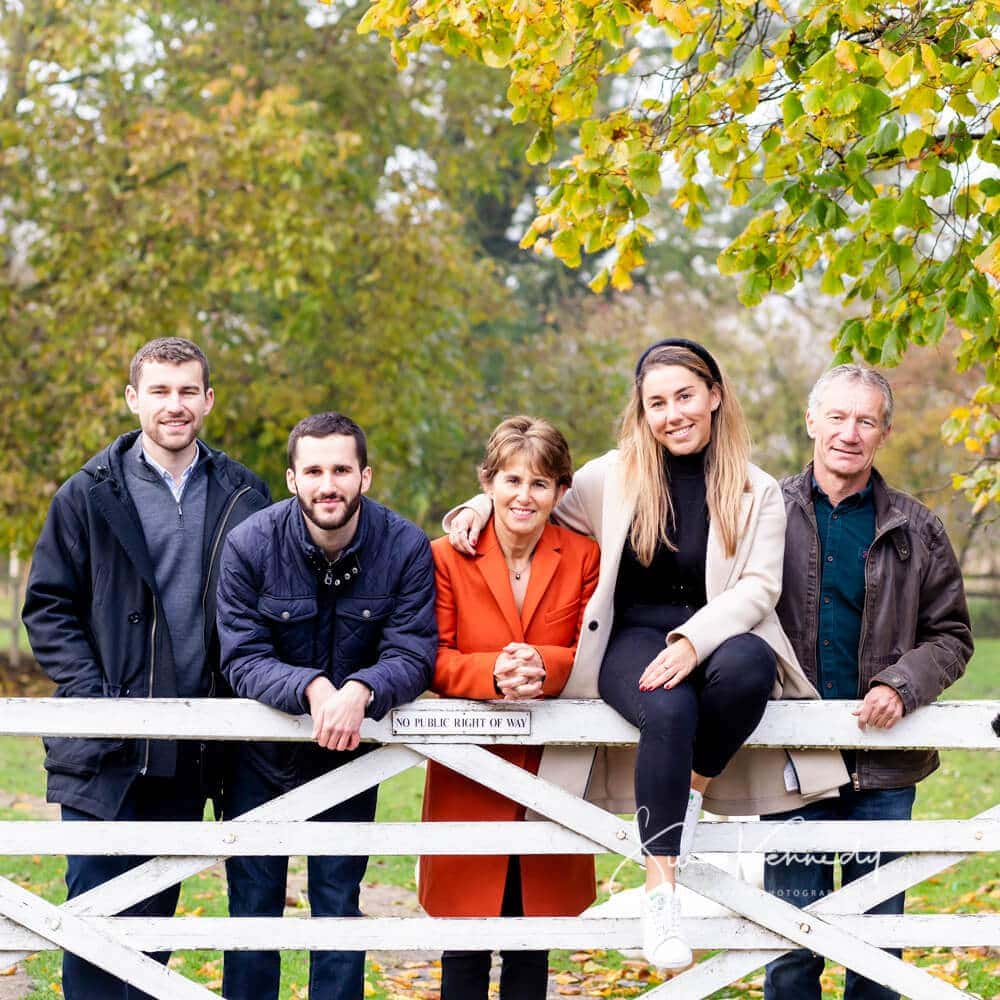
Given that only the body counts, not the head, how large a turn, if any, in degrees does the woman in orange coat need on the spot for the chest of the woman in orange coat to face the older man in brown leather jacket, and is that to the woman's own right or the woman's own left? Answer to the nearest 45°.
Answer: approximately 90° to the woman's own left

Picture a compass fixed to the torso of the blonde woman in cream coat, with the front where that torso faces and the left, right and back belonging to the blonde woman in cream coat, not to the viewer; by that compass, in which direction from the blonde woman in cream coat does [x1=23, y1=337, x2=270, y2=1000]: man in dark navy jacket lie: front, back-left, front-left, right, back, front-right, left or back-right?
right

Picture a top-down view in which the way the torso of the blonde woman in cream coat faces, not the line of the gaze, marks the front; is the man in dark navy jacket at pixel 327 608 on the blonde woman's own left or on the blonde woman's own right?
on the blonde woman's own right

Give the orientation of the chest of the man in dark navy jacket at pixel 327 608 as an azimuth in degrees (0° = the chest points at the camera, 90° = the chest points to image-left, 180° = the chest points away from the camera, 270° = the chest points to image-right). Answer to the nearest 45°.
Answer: approximately 0°

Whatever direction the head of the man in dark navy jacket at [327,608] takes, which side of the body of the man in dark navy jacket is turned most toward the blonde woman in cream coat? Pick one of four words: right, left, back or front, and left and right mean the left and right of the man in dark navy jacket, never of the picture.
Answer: left
